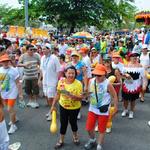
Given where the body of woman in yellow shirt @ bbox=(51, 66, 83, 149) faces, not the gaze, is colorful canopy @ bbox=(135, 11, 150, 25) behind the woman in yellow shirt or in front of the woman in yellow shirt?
behind

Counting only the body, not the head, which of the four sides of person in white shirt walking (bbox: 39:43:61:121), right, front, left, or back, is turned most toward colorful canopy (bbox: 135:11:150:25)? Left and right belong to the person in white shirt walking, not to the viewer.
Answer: back

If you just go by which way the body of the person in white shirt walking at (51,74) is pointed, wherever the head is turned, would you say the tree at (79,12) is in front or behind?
behind

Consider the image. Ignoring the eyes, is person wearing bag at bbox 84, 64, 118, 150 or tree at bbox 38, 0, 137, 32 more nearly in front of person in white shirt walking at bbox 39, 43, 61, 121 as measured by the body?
the person wearing bag

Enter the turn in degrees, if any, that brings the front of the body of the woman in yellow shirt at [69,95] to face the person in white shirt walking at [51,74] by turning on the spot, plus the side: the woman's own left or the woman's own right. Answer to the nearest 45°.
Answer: approximately 180°

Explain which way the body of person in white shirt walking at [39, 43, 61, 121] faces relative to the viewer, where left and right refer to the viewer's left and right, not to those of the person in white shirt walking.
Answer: facing the viewer and to the left of the viewer

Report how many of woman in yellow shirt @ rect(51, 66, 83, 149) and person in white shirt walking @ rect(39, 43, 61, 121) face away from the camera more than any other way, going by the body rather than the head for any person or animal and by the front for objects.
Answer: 0

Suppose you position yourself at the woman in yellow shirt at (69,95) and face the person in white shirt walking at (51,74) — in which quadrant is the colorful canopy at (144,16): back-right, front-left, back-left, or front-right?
front-right

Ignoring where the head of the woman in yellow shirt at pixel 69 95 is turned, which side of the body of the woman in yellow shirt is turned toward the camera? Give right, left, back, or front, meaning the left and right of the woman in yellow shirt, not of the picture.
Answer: front

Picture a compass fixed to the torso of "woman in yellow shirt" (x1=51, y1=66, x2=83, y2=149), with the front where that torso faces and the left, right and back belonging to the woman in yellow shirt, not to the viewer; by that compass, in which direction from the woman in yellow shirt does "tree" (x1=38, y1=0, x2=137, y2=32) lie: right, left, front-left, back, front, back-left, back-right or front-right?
back

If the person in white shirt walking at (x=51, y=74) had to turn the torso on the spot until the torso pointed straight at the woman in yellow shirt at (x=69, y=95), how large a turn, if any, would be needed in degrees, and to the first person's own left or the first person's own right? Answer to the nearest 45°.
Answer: approximately 45° to the first person's own left

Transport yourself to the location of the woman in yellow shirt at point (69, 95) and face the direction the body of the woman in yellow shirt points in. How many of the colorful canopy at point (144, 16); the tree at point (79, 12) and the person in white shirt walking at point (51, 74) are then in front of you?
0
